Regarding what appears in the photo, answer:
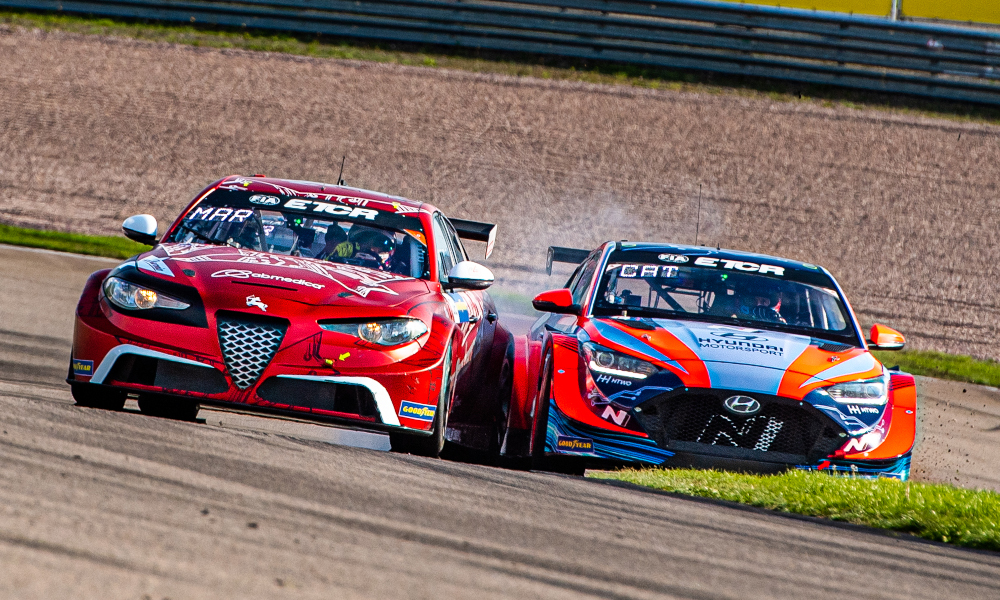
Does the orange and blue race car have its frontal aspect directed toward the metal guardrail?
no

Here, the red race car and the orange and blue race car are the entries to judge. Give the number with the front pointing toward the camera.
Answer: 2

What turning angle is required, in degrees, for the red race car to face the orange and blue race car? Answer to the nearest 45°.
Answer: approximately 90° to its left

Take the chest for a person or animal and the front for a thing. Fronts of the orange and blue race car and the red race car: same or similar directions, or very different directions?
same or similar directions

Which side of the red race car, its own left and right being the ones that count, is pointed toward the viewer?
front

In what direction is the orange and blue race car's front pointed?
toward the camera

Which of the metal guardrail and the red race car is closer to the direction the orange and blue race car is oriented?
the red race car

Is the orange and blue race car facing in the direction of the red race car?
no

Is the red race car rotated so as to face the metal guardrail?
no
